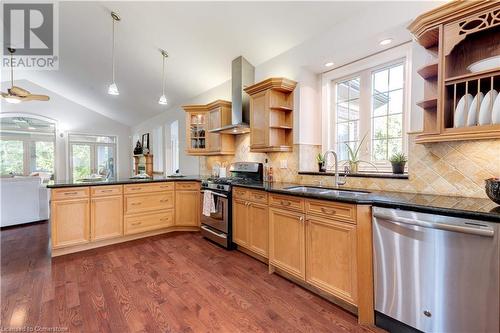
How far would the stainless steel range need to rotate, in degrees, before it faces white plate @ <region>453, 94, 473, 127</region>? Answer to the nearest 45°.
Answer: approximately 90° to its left

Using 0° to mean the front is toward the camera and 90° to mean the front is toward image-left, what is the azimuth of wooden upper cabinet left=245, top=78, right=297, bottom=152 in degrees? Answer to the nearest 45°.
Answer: approximately 45°

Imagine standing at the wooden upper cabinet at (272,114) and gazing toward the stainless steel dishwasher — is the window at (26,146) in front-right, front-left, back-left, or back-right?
back-right

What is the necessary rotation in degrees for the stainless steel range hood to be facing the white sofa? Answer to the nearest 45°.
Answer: approximately 45° to its right

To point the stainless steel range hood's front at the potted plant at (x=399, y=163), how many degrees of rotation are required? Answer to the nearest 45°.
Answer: approximately 90° to its left

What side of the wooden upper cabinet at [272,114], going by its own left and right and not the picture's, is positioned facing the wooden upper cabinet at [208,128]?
right

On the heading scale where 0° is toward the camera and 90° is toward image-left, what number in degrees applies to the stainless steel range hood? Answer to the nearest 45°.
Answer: approximately 45°

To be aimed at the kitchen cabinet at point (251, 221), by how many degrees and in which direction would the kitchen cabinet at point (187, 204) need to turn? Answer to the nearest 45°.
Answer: approximately 45° to its left

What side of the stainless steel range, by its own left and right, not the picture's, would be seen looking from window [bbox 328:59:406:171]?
left

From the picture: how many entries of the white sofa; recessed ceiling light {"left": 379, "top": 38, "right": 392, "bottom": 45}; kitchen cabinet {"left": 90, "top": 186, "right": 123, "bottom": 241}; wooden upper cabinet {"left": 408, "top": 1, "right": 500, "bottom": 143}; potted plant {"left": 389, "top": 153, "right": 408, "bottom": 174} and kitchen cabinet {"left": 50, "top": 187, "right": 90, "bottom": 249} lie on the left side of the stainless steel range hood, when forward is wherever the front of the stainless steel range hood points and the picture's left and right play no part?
3
